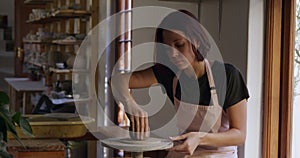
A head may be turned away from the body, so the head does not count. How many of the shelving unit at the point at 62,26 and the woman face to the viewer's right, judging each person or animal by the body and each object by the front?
0

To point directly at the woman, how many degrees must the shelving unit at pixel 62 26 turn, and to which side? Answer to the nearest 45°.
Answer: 0° — it already faces them

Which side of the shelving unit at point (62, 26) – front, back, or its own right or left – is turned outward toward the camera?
front

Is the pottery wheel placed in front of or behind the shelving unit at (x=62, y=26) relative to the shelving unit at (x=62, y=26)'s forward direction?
in front

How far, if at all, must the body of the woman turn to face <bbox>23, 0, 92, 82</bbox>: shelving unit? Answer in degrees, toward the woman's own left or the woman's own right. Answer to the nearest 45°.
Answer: approximately 90° to the woman's own right

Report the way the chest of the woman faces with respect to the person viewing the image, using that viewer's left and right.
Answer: facing the viewer and to the left of the viewer

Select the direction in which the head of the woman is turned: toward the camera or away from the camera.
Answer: toward the camera

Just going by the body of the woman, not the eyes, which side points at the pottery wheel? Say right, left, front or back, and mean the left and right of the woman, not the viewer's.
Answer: front

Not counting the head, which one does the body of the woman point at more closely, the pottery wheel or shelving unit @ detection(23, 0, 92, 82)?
the pottery wheel
